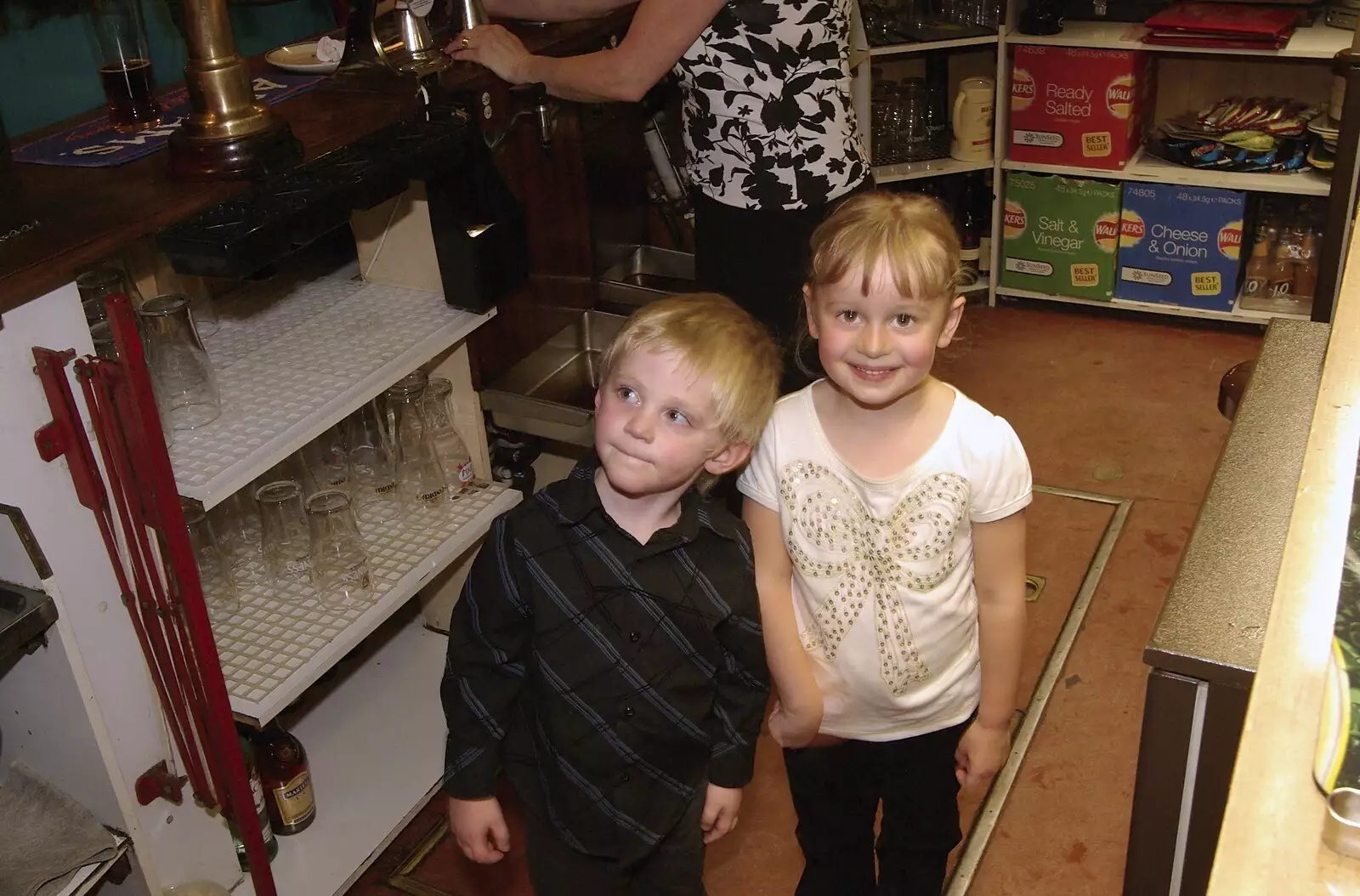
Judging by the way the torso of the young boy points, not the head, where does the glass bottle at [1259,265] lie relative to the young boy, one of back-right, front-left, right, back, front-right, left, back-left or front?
back-left

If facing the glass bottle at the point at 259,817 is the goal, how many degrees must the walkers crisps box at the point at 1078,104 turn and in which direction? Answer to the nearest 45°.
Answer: approximately 45° to its right

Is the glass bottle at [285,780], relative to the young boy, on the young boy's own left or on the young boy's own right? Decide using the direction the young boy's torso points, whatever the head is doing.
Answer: on the young boy's own right

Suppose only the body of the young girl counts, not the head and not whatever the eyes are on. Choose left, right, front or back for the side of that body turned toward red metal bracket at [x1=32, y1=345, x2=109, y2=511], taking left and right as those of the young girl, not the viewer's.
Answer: right

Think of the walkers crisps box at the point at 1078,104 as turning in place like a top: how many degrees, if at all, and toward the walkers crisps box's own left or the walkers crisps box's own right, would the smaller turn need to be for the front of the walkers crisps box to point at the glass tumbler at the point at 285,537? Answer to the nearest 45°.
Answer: approximately 45° to the walkers crisps box's own right

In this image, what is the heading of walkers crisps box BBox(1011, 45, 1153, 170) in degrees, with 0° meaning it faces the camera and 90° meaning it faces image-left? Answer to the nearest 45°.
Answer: approximately 0°

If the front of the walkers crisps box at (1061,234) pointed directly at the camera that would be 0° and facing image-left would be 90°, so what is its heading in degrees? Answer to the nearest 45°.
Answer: approximately 0°

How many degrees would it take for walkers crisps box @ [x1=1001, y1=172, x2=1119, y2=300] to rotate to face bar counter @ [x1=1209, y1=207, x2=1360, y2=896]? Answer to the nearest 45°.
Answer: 0° — it already faces it
